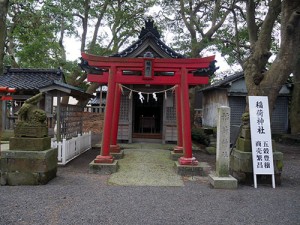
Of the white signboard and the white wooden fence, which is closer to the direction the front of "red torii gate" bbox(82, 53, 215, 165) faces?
the white signboard

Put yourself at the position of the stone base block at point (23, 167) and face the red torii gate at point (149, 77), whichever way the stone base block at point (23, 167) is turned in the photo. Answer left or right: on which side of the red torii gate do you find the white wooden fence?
left

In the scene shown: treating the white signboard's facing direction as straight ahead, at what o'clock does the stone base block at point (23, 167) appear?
The stone base block is roughly at 2 o'clock from the white signboard.

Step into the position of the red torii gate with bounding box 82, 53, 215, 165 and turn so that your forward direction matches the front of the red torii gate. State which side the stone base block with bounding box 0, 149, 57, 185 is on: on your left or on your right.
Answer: on your right

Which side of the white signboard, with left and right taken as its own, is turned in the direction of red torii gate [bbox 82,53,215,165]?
right

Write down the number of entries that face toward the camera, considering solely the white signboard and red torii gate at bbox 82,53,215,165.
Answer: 2

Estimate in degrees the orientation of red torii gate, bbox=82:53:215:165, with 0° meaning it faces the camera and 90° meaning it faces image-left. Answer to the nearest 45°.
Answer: approximately 0°

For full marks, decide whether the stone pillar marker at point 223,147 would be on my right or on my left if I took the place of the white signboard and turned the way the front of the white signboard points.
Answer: on my right

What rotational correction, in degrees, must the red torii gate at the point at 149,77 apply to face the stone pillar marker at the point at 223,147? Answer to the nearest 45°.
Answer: approximately 45° to its left

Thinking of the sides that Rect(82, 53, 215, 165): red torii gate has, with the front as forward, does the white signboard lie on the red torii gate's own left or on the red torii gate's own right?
on the red torii gate's own left

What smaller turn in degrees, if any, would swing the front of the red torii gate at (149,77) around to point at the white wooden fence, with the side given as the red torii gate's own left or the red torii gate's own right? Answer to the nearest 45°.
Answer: approximately 135° to the red torii gate's own right
